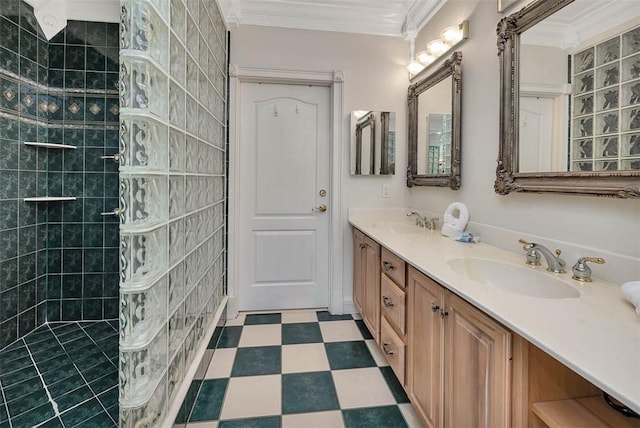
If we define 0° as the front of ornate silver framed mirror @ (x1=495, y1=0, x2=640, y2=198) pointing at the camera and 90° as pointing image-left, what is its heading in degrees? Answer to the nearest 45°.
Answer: approximately 45°

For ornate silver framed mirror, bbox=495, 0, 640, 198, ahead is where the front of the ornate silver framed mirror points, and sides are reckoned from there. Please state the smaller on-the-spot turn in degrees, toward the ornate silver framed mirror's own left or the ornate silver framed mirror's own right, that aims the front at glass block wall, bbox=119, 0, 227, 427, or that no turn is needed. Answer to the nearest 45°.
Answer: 0° — it already faces it

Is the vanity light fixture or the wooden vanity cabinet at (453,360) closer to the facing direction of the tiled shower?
the wooden vanity cabinet

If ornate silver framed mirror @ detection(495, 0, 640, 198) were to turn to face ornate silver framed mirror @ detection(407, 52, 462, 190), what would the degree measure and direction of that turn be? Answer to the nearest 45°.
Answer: approximately 90° to its right

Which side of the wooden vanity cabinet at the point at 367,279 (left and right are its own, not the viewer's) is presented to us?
left

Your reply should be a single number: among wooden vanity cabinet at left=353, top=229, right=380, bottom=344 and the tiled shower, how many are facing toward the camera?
1

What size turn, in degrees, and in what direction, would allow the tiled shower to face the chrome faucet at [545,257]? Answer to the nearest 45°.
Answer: approximately 45° to its left
